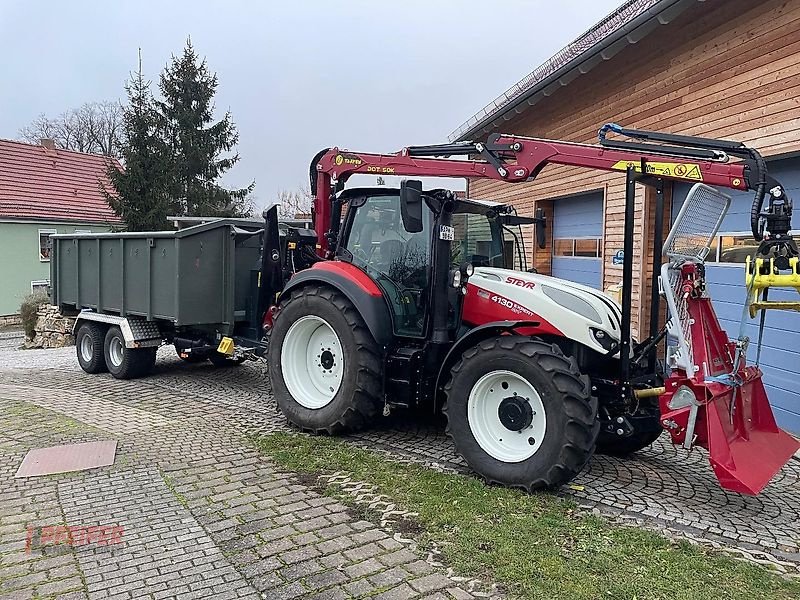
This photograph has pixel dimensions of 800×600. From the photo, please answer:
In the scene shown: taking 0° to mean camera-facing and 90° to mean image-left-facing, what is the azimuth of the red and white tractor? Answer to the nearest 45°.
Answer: approximately 315°

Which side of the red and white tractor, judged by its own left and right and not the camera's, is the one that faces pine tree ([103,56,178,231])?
back

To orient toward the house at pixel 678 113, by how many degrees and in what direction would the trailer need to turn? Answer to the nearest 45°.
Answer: approximately 45° to its left

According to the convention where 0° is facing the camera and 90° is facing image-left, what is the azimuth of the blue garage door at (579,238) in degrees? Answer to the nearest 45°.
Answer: approximately 45°

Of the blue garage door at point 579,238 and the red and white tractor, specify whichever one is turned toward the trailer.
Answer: the blue garage door

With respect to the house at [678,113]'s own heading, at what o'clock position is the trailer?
The trailer is roughly at 1 o'clock from the house.

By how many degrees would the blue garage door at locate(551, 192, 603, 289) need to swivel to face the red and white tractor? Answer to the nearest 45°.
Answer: approximately 45° to its left

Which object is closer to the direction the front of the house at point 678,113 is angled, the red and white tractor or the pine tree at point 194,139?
the red and white tractor

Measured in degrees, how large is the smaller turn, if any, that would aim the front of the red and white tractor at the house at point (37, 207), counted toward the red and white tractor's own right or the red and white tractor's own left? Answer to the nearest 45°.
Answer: approximately 180°

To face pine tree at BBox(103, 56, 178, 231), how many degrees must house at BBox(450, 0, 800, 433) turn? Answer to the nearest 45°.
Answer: approximately 90° to its right

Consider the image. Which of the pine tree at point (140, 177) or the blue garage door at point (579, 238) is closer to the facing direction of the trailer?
the blue garage door

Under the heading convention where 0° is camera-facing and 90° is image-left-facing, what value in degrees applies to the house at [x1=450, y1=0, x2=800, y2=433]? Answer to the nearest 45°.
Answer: approximately 45°
